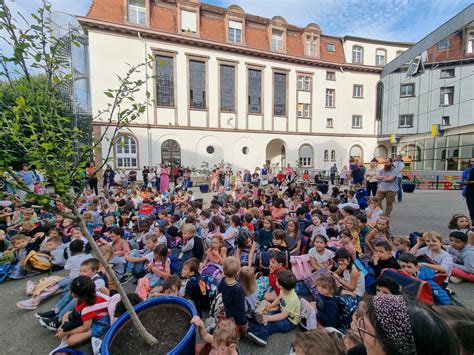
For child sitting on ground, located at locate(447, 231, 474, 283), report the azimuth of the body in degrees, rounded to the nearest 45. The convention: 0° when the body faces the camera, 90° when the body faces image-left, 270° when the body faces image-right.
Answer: approximately 45°

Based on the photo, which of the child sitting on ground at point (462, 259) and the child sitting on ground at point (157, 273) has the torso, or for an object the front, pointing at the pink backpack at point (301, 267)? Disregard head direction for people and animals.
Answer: the child sitting on ground at point (462, 259)

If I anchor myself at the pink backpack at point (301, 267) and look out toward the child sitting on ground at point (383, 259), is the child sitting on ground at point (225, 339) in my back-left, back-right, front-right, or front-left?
back-right

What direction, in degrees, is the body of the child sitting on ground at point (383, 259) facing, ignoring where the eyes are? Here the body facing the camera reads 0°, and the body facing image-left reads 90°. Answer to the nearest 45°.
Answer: approximately 45°

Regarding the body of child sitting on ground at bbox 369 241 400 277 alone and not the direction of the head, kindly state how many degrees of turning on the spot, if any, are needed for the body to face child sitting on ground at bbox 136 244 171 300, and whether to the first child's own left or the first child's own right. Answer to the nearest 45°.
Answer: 0° — they already face them

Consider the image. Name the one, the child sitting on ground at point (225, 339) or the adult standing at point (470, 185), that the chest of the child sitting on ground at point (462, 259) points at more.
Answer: the child sitting on ground
